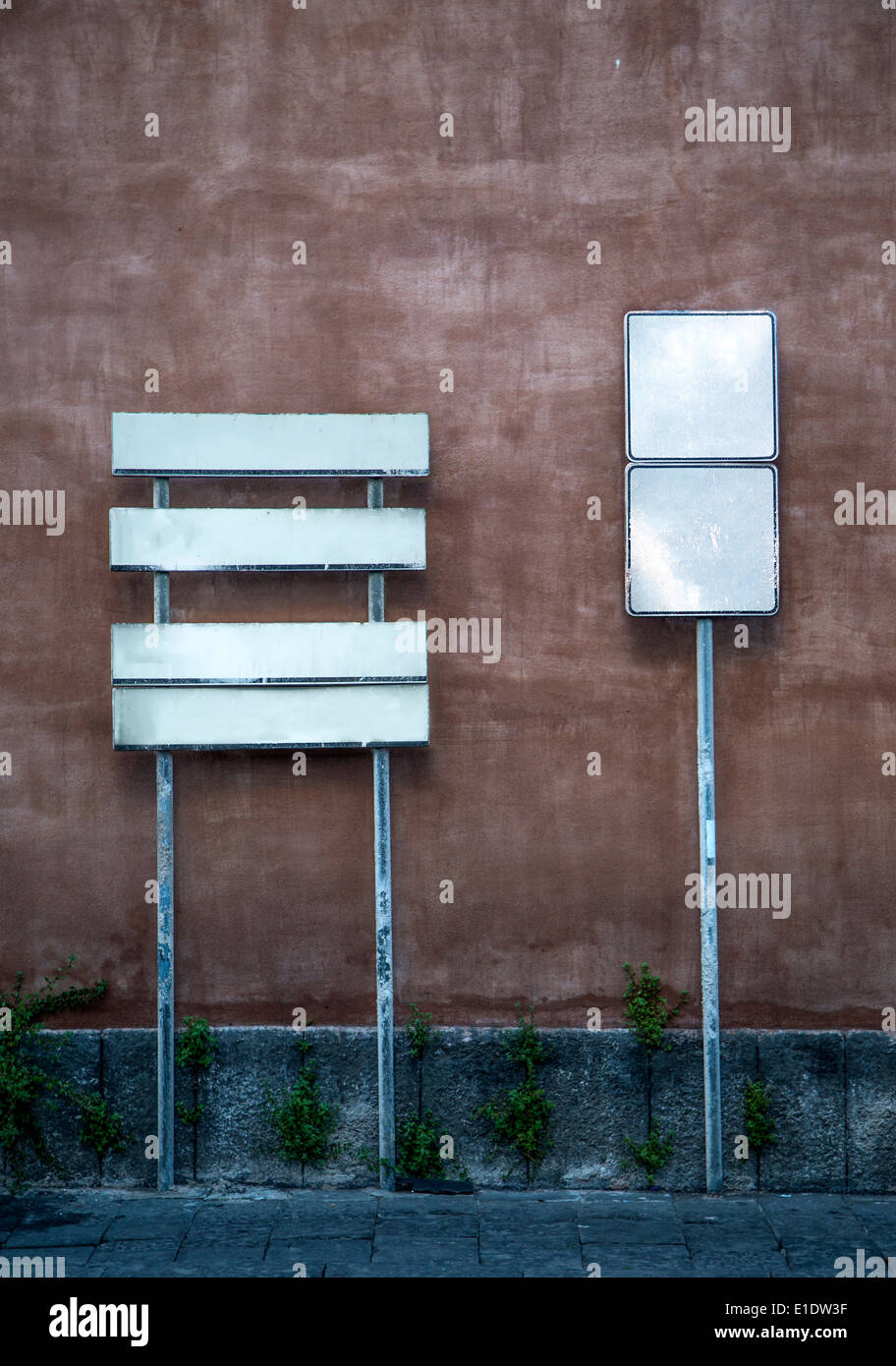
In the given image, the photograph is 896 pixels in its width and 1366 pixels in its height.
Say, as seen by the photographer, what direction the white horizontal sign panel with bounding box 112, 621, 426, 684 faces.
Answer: facing the viewer

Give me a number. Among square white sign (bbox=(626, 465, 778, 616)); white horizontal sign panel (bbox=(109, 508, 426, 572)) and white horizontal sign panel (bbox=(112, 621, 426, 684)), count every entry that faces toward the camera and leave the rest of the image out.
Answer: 3

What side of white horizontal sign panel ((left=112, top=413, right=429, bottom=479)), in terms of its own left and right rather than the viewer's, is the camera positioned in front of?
front

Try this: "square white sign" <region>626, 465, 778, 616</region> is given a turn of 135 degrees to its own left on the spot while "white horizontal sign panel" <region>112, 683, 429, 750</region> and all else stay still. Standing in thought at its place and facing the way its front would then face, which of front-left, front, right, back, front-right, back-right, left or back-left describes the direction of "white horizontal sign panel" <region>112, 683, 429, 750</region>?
back-left

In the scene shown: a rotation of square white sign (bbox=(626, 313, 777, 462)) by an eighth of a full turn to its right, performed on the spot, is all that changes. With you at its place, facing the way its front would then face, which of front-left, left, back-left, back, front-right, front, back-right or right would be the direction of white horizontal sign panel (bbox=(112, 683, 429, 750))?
front-right

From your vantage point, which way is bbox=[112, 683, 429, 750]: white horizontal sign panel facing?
toward the camera

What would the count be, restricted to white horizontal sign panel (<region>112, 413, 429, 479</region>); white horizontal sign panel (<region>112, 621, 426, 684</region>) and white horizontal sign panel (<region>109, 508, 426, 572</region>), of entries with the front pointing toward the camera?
3

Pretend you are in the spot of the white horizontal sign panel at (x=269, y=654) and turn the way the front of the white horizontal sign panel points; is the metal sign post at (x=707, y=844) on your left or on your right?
on your left

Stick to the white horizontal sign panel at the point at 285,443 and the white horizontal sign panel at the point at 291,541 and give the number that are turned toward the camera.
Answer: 2

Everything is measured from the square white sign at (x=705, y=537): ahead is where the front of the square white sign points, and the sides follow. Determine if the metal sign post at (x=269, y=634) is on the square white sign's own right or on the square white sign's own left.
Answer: on the square white sign's own right
